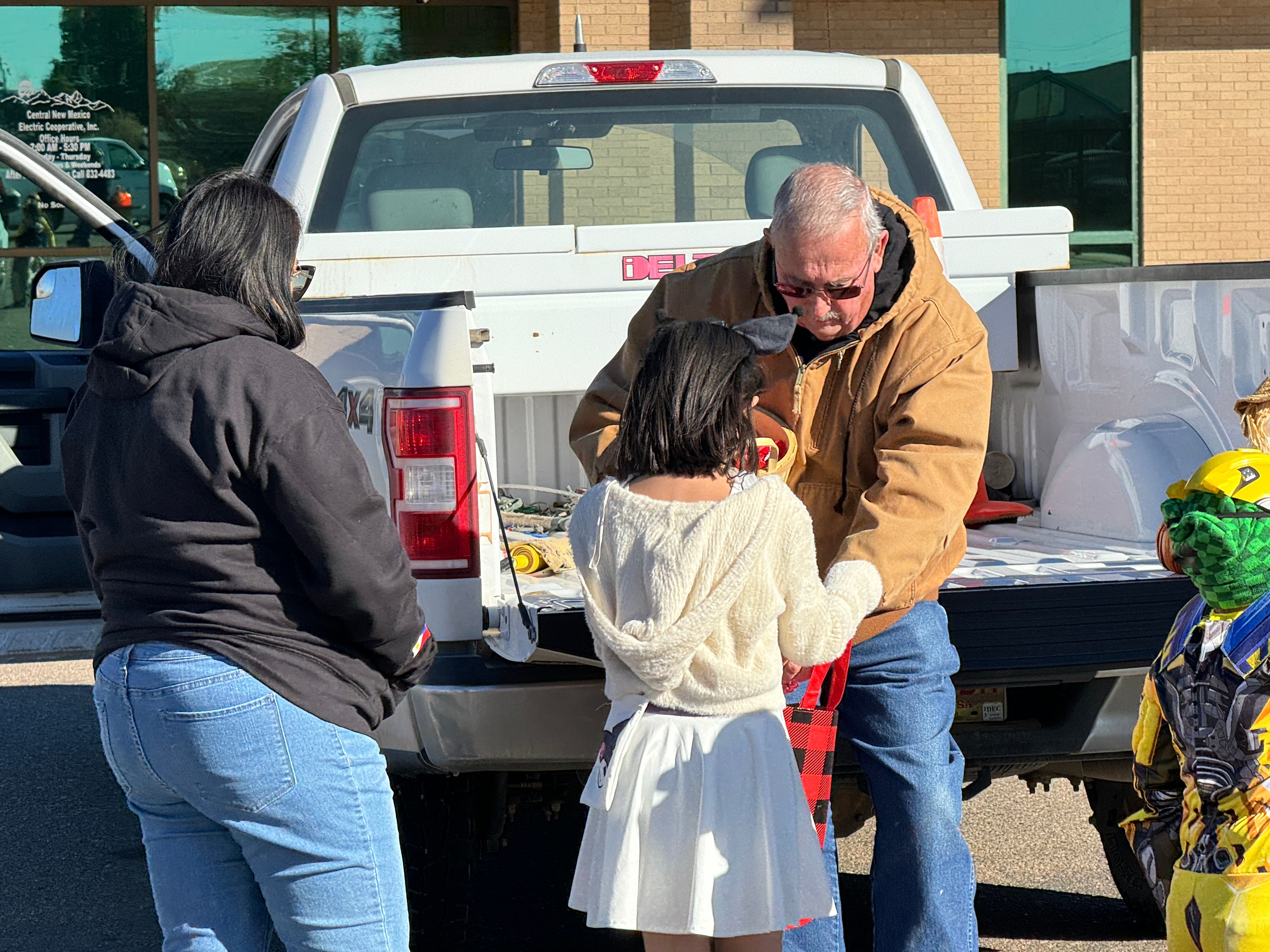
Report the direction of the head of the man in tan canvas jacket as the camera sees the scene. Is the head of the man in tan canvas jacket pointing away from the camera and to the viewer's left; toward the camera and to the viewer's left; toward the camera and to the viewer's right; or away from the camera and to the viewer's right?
toward the camera and to the viewer's left

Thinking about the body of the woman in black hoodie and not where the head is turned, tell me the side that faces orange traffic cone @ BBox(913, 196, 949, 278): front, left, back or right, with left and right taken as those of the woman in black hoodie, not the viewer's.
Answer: front

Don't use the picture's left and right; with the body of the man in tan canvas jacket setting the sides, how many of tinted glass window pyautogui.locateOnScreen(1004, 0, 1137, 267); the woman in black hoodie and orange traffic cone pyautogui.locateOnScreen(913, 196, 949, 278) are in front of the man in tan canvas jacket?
1

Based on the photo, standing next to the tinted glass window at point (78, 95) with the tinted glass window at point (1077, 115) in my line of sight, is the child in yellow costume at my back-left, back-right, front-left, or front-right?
front-right

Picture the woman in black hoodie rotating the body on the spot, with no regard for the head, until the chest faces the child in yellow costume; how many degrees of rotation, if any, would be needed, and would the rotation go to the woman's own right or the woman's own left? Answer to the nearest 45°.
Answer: approximately 45° to the woman's own right

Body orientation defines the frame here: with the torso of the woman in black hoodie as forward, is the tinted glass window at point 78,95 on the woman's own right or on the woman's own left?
on the woman's own left

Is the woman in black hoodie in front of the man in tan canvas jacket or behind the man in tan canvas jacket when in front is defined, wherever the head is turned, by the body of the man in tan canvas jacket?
in front

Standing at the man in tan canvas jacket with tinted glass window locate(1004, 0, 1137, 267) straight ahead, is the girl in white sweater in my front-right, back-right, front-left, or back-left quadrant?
back-left

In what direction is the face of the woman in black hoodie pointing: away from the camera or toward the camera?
away from the camera

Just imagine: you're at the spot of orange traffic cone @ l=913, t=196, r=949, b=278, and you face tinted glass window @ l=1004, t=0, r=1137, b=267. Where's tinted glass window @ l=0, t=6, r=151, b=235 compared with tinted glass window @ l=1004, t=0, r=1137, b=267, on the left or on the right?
left

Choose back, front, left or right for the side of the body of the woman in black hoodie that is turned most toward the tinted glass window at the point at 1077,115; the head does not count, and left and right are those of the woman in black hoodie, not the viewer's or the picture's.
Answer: front

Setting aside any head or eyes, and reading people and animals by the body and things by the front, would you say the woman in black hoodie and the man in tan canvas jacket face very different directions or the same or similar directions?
very different directions
